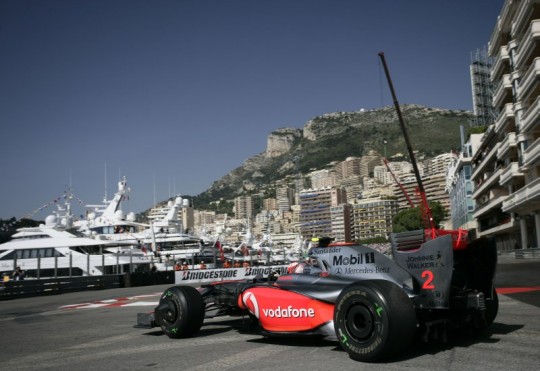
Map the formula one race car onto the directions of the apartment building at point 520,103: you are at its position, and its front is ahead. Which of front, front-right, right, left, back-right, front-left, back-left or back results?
front-left

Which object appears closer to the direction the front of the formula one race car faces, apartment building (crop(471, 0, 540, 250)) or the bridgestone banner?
the bridgestone banner

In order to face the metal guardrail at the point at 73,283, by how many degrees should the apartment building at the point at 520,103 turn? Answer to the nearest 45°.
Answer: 0° — it already faces it

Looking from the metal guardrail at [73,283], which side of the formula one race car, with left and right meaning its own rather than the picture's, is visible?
front

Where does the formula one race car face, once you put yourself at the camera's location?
facing away from the viewer and to the left of the viewer

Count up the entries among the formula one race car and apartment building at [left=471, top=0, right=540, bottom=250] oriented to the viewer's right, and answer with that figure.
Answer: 0

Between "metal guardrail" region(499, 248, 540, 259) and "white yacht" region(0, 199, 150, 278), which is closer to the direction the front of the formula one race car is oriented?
the white yacht

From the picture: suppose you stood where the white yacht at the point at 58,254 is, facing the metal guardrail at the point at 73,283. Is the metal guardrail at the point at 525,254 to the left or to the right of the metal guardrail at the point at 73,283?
left

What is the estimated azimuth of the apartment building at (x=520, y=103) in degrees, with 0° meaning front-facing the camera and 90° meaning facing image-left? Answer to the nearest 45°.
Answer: approximately 45°

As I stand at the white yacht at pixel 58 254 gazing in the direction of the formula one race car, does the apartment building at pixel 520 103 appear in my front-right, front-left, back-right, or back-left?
front-left
